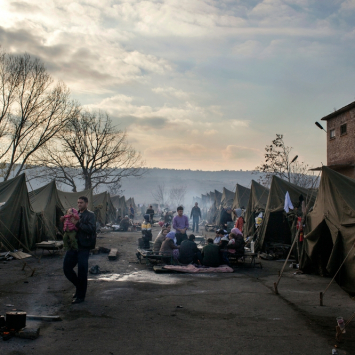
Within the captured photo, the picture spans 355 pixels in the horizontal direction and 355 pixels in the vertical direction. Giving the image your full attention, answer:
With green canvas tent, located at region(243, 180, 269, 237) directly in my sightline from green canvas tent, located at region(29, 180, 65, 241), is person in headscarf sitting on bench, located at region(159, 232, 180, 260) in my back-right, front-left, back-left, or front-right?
front-right

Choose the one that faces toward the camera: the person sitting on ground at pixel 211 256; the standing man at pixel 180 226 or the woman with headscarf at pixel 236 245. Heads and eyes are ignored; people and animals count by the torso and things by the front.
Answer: the standing man

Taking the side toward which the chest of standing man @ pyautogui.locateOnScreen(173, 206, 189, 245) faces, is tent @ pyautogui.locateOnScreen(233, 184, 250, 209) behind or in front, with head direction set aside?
behind

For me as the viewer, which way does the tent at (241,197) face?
facing the viewer and to the left of the viewer

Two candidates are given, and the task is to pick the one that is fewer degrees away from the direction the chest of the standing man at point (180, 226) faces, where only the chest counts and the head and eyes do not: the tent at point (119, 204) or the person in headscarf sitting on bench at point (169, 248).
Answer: the person in headscarf sitting on bench

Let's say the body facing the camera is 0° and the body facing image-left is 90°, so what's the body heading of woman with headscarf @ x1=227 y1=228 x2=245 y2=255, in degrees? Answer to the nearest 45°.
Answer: approximately 90°

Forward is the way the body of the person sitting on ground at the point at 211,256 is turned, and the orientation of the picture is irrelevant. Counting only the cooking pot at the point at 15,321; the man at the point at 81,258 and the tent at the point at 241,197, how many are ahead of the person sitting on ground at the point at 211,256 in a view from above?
1

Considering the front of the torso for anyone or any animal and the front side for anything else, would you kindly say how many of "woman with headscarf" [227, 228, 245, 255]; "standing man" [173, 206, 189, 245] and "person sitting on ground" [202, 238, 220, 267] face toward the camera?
1

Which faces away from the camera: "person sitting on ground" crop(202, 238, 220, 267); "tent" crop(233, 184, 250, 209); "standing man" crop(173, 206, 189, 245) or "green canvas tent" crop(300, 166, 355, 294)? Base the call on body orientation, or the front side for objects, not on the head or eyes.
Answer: the person sitting on ground

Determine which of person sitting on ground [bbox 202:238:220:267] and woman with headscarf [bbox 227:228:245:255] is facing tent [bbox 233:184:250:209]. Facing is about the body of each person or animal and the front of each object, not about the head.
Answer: the person sitting on ground

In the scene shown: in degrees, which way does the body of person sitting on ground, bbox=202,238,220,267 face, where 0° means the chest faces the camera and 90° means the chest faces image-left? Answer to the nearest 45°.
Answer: approximately 180°

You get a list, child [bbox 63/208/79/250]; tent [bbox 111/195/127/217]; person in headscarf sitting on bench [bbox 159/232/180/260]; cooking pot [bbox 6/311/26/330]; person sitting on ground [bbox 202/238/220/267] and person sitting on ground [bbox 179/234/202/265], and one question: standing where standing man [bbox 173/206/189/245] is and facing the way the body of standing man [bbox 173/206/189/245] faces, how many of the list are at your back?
1

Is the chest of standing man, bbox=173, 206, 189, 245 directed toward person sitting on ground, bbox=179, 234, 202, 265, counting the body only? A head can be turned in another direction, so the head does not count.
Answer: yes

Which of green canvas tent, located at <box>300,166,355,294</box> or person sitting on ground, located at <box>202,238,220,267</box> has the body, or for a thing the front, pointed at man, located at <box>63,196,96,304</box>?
the green canvas tent
